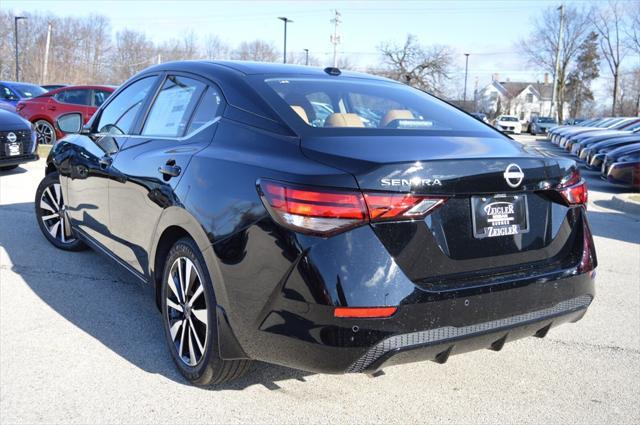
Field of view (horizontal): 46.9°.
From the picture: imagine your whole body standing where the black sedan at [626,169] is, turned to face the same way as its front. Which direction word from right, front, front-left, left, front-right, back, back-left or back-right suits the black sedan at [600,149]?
back-right

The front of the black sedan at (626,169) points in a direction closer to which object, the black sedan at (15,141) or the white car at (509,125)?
the black sedan

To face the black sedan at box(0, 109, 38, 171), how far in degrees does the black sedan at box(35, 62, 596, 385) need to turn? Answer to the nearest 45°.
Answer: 0° — it already faces it

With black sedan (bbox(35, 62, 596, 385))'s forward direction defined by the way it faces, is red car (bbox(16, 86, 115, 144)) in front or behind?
in front

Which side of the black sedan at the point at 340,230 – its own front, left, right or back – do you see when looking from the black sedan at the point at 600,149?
right

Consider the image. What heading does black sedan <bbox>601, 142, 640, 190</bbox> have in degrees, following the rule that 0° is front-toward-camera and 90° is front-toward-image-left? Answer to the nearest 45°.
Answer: approximately 45°

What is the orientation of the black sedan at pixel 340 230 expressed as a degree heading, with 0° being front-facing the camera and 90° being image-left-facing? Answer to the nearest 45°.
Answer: approximately 135°

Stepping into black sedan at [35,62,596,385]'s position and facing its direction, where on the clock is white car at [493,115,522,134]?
The white car is roughly at 2 o'clock from the black sedan.

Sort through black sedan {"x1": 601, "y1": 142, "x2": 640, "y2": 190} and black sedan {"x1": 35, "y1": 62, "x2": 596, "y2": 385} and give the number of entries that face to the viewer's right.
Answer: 0

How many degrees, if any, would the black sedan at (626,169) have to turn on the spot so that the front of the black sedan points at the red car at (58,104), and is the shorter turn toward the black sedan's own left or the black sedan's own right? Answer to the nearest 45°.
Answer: approximately 45° to the black sedan's own right
